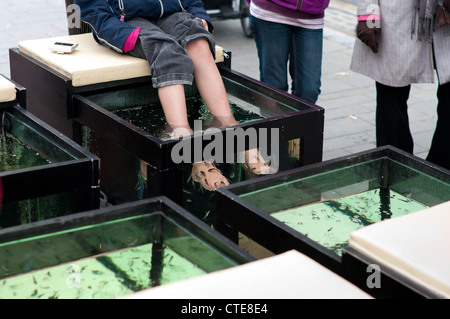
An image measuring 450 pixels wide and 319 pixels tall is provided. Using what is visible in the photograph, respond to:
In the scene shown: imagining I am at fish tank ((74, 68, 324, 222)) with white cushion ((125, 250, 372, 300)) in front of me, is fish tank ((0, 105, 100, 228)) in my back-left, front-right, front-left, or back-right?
front-right

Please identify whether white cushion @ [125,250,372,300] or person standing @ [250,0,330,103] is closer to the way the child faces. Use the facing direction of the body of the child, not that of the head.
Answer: the white cushion

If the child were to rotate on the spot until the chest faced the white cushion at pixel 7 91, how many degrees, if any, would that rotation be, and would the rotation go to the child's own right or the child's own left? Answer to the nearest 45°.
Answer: approximately 90° to the child's own right

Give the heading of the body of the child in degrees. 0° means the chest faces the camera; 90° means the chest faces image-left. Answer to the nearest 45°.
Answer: approximately 315°

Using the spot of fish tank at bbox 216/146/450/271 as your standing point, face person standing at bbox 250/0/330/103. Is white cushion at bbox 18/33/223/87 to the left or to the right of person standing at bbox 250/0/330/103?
left

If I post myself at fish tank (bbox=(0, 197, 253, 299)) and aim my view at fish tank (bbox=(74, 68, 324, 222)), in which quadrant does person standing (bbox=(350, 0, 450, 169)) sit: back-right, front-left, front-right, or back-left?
front-right

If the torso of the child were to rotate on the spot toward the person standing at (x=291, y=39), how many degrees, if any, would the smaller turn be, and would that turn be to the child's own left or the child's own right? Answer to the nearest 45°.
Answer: approximately 90° to the child's own left

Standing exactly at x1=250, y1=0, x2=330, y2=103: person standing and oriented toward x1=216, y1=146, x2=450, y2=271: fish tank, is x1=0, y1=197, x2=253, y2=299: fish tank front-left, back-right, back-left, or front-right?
front-right

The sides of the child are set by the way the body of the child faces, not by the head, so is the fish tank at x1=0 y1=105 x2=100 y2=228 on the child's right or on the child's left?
on the child's right

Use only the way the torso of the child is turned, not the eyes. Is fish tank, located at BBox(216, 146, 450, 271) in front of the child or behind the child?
in front

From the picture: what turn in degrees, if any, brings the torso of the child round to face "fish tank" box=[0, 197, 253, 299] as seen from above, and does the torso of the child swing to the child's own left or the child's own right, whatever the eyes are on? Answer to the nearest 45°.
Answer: approximately 45° to the child's own right

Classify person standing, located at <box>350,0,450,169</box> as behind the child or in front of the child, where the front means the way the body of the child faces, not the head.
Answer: in front
